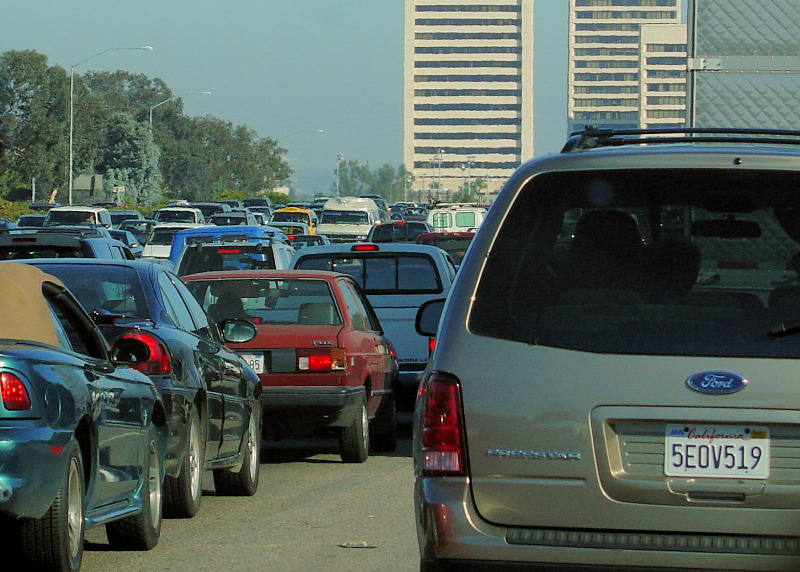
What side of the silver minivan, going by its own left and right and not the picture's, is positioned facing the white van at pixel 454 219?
front

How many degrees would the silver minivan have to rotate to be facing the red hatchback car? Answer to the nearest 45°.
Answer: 0° — it already faces it

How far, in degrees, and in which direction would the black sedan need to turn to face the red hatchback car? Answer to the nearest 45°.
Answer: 0° — it already faces it

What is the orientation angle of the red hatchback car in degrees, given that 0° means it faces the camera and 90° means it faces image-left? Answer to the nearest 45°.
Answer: approximately 180°

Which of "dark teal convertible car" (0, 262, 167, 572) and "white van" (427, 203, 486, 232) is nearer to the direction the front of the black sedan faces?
the white van

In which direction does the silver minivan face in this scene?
away from the camera

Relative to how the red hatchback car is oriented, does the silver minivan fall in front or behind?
behind

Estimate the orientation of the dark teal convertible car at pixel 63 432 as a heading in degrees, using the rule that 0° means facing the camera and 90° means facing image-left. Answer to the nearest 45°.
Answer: approximately 180°

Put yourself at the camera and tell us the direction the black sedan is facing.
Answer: facing away from the viewer

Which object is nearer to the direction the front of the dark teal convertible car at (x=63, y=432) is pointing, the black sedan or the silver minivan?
the black sedan

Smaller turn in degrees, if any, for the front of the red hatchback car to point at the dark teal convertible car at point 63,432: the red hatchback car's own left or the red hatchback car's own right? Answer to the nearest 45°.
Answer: approximately 180°

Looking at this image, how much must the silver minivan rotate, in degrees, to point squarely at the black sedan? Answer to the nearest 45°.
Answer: approximately 45° to its left
